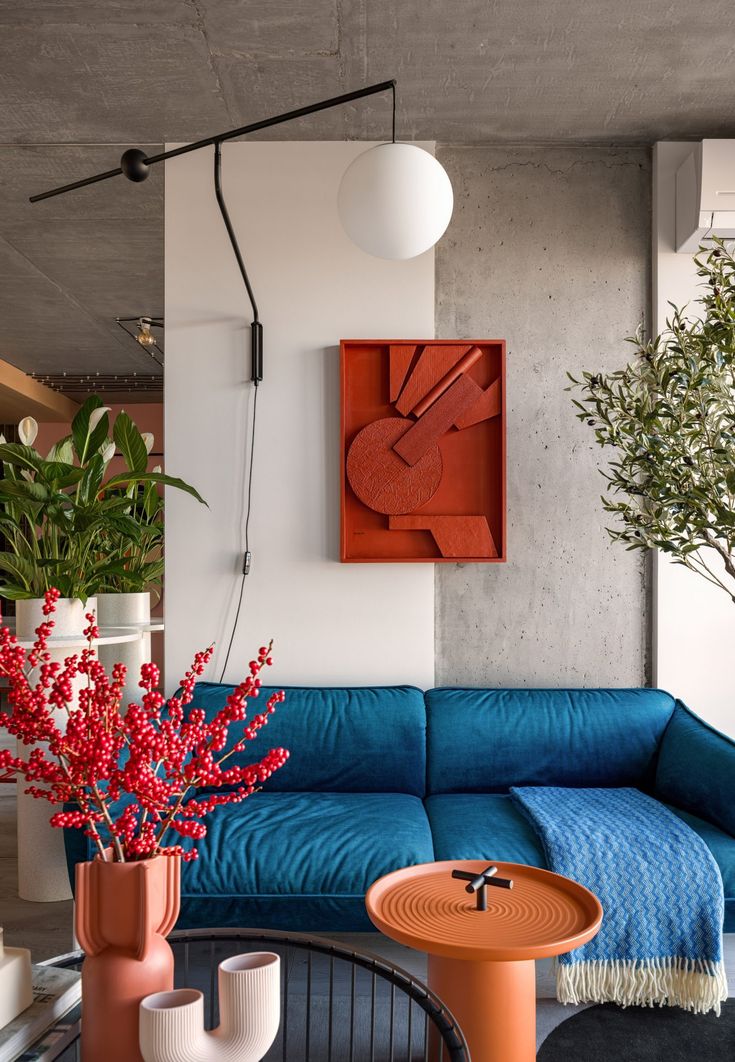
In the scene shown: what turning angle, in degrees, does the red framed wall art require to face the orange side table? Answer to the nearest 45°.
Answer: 0° — it already faces it

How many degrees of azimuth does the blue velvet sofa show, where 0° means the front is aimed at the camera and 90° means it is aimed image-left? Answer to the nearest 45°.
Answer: approximately 0°

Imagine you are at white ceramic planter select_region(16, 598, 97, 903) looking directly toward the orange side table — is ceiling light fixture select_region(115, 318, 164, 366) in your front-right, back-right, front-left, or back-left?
back-left

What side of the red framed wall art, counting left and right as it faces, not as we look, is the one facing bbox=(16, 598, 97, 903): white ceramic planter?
right

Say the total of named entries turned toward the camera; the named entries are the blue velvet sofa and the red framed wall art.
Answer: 2

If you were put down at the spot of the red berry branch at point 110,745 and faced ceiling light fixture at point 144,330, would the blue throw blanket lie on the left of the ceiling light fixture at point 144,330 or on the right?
right

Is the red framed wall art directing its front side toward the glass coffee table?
yes

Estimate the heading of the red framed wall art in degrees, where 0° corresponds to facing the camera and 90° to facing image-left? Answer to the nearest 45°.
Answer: approximately 0°

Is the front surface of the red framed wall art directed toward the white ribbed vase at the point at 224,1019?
yes

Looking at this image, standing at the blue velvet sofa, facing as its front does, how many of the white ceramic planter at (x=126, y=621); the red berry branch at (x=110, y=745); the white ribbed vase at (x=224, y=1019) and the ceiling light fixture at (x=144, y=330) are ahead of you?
2
